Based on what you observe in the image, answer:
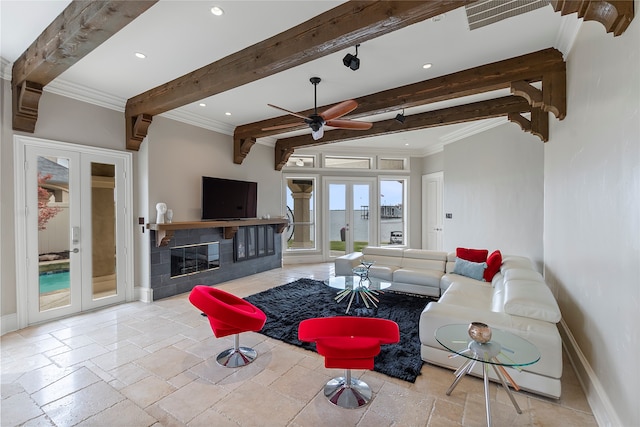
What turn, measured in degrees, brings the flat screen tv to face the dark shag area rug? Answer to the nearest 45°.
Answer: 0° — it already faces it

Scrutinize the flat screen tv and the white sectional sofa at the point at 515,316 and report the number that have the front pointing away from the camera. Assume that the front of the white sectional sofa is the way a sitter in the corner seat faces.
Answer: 0

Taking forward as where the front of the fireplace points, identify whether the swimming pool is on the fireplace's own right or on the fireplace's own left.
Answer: on the fireplace's own right

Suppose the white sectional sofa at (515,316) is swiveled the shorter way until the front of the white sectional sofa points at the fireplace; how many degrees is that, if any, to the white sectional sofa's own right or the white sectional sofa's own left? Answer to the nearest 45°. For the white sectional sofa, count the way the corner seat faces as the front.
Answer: approximately 45° to the white sectional sofa's own right

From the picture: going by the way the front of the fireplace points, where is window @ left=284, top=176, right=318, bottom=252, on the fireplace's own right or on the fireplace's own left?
on the fireplace's own left

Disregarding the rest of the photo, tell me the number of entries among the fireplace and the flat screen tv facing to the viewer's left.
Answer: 0

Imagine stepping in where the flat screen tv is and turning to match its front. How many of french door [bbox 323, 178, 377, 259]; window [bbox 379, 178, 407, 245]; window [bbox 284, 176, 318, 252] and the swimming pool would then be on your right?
1

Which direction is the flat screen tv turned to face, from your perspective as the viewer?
facing the viewer and to the right of the viewer

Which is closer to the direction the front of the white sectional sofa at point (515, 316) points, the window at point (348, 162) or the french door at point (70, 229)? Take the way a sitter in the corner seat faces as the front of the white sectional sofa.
the french door

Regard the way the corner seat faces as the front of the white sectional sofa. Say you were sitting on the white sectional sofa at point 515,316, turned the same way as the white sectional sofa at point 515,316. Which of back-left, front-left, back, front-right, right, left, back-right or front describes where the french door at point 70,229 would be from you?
front-right
